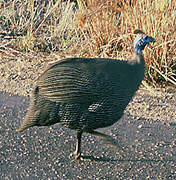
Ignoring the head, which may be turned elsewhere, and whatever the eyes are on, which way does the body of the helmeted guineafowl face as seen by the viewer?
to the viewer's right
